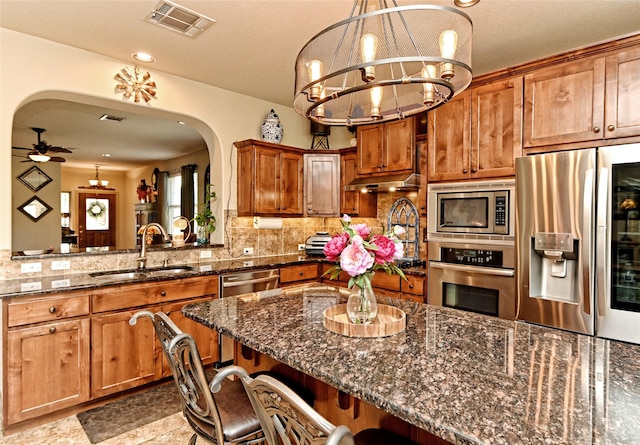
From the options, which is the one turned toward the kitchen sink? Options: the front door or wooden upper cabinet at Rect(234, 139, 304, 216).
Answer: the front door

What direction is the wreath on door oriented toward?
toward the camera

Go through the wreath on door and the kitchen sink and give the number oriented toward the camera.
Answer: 2

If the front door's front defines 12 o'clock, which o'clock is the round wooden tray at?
The round wooden tray is roughly at 12 o'clock from the front door.

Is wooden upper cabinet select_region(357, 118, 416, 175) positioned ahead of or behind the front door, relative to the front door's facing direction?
ahead

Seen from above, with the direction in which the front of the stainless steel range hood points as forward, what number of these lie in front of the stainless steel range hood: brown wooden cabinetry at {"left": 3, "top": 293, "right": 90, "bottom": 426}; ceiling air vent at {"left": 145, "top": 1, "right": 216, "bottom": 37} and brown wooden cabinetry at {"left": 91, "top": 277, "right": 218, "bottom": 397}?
3

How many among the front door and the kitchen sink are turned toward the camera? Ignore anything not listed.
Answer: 2

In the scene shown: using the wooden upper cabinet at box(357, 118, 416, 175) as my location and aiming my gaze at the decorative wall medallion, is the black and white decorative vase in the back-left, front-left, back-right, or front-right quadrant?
front-right

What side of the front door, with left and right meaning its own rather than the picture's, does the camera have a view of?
front

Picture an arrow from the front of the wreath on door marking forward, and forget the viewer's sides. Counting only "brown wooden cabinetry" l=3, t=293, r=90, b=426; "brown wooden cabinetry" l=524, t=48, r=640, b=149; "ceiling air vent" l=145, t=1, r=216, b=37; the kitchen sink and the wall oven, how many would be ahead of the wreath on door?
5

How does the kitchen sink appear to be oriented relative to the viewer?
toward the camera

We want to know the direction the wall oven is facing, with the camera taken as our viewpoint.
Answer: facing the viewer and to the left of the viewer

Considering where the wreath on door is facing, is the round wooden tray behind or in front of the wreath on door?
in front

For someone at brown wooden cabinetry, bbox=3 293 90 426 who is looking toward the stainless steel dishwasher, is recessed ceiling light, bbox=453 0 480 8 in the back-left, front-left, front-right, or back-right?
front-right

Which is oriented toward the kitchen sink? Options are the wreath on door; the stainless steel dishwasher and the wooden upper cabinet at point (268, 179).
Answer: the wreath on door

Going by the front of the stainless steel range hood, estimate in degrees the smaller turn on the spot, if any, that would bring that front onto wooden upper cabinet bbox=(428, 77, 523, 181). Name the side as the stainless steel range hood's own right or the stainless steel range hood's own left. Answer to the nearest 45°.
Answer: approximately 90° to the stainless steel range hood's own left
